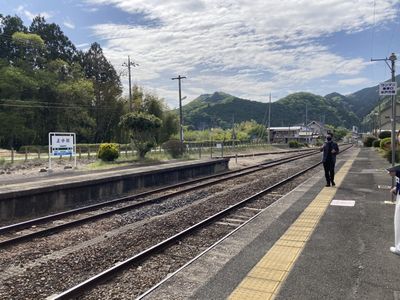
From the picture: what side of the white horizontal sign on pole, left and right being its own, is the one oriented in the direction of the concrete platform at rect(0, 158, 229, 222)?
right

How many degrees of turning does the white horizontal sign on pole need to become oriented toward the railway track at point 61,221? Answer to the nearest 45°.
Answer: approximately 45° to its right

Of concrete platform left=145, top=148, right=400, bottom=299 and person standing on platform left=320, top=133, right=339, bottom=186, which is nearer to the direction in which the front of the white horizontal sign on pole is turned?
the concrete platform

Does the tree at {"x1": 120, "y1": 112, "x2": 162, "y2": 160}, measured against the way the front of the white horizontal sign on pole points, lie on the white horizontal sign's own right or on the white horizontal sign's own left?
on the white horizontal sign's own right

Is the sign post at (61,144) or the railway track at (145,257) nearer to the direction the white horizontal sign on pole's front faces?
the railway track

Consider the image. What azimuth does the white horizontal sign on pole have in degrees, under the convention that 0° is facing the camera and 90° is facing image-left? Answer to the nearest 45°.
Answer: approximately 0°

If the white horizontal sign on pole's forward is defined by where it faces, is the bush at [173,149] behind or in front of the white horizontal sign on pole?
behind

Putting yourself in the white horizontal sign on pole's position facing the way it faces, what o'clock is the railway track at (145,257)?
The railway track is roughly at 1 o'clock from the white horizontal sign on pole.

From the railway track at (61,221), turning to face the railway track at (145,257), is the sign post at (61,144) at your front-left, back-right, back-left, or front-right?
back-left

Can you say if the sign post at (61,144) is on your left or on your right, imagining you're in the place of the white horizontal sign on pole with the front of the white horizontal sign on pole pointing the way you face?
on your right

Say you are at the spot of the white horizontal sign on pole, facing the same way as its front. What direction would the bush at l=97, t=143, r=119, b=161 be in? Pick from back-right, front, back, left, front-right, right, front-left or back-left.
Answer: back-right
